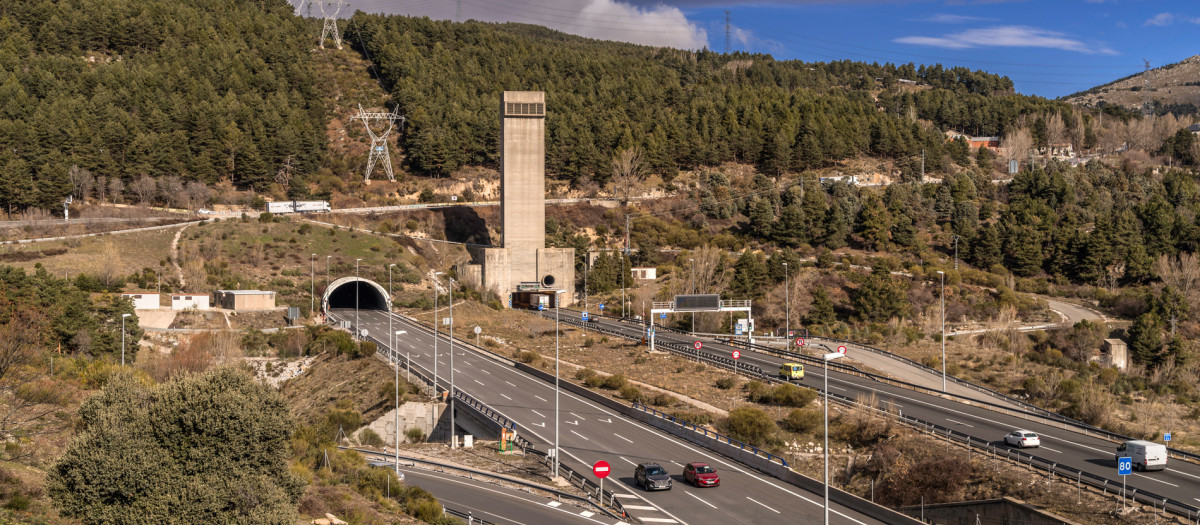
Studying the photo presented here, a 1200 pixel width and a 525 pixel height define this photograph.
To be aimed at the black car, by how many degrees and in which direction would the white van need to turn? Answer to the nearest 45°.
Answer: approximately 90° to its left

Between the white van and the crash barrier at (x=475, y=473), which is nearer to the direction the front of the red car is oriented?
the white van

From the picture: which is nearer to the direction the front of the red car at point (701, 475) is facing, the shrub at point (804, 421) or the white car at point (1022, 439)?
the white car

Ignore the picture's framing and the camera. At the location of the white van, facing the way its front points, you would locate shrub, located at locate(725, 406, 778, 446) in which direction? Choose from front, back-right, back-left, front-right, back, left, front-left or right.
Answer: front-left

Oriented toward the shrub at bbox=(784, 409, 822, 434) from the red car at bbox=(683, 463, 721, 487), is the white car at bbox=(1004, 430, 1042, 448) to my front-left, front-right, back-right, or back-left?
front-right

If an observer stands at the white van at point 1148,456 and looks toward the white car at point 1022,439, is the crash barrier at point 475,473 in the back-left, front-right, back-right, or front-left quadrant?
front-left

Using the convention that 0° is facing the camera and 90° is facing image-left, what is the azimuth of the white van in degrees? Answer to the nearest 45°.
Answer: approximately 135°

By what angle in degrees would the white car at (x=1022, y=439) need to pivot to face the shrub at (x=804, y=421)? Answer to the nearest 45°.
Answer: approximately 45° to its left

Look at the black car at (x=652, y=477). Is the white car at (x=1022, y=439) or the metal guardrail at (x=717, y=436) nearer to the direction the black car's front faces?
the white car

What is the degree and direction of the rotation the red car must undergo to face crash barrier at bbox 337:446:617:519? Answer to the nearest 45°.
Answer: approximately 135° to its right

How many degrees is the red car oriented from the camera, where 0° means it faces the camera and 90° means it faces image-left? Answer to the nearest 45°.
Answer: approximately 315°

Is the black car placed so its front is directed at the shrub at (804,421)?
no

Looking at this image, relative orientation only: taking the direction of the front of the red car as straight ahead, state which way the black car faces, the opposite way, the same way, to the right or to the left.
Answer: the same way

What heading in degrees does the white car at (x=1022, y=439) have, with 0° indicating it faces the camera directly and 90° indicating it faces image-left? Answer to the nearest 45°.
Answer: approximately 135°

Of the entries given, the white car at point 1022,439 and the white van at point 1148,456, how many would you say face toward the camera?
0

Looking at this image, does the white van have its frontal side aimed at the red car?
no

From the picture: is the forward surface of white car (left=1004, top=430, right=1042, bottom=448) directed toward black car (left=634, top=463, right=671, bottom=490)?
no

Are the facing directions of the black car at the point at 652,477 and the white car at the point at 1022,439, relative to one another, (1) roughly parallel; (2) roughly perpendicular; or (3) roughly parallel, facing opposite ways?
roughly parallel, facing opposite ways

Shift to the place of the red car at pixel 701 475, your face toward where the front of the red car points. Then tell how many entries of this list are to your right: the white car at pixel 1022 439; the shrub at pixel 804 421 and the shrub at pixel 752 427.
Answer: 0
